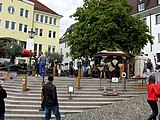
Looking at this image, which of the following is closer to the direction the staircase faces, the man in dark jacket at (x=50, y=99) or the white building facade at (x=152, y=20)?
the man in dark jacket

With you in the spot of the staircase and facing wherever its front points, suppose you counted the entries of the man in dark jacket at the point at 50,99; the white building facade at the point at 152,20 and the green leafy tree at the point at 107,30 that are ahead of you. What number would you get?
1

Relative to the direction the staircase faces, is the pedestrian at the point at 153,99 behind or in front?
in front

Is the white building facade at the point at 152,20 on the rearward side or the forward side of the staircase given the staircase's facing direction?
on the rearward side

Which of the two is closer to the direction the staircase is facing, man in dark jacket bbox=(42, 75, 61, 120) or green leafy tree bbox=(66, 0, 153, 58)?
the man in dark jacket

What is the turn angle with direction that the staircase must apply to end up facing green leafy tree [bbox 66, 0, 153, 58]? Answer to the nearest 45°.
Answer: approximately 180°

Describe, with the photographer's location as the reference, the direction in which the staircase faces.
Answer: facing the viewer
